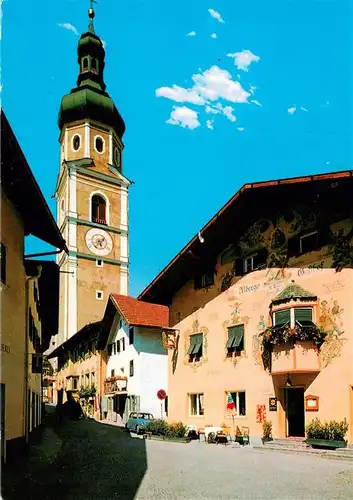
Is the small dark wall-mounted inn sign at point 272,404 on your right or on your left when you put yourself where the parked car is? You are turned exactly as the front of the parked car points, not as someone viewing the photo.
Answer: on your left

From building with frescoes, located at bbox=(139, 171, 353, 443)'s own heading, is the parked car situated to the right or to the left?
on its right

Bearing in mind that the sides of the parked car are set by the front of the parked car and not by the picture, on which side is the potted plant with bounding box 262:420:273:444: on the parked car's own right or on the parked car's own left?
on the parked car's own left

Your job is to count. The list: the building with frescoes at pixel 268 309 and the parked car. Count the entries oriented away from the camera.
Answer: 0

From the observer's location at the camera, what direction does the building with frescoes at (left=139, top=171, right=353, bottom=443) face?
facing the viewer and to the left of the viewer

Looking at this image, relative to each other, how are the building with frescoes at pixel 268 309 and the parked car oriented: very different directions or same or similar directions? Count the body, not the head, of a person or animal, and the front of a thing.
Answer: same or similar directions
